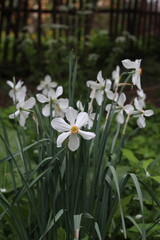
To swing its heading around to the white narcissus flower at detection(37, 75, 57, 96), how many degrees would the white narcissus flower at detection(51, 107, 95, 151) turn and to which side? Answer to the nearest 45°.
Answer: approximately 180°

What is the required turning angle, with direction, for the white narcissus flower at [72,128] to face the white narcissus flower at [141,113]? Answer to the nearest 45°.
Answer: approximately 135° to its left

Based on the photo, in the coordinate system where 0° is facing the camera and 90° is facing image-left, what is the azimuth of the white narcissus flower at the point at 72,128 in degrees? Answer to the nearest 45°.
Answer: approximately 0°
